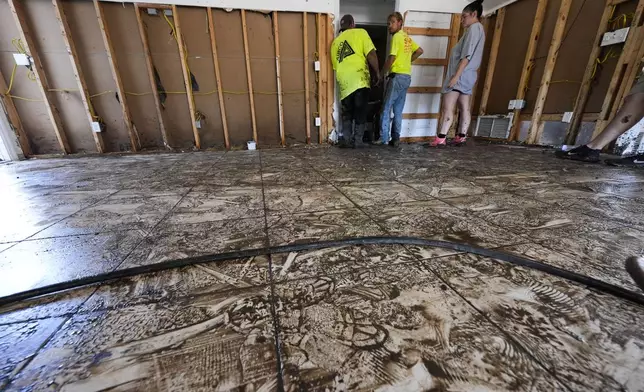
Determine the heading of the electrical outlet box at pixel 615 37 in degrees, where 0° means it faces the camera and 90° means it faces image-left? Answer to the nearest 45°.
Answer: approximately 45°

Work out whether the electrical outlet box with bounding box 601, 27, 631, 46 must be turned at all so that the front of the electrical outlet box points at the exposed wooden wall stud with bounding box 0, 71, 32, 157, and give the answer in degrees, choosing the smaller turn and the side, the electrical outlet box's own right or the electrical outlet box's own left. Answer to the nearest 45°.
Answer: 0° — it already faces it

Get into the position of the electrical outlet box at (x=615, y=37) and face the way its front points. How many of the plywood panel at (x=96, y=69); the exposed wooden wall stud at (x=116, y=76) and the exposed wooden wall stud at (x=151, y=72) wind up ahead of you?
3

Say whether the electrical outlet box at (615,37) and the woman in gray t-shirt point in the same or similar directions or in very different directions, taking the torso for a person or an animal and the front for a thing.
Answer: same or similar directions

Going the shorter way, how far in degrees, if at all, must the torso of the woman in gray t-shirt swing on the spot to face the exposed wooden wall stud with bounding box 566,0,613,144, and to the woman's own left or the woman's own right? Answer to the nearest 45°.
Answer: approximately 180°

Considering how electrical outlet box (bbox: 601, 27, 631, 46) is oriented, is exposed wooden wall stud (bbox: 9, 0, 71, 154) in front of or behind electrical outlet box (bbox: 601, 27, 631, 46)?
in front

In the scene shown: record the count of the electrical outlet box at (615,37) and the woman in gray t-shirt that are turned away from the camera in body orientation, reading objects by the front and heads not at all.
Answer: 0

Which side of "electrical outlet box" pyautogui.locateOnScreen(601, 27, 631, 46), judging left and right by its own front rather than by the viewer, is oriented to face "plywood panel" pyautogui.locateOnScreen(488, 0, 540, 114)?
right

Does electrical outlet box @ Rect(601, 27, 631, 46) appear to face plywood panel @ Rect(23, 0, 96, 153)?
yes

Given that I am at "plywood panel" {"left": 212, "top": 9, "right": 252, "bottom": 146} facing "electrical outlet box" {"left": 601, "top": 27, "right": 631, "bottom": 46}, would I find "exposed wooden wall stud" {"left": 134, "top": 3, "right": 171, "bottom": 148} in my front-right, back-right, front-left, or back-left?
back-right

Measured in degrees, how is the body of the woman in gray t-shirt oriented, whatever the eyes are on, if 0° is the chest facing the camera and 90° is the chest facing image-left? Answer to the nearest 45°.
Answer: approximately 90°

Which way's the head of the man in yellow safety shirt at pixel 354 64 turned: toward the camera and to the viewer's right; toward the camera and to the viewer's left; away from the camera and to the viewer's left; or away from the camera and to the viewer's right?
away from the camera and to the viewer's right

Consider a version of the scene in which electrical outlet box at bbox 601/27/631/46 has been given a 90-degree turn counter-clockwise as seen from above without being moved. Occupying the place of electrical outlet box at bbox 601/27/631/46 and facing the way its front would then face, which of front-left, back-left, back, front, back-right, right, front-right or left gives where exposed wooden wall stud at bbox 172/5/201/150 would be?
right
